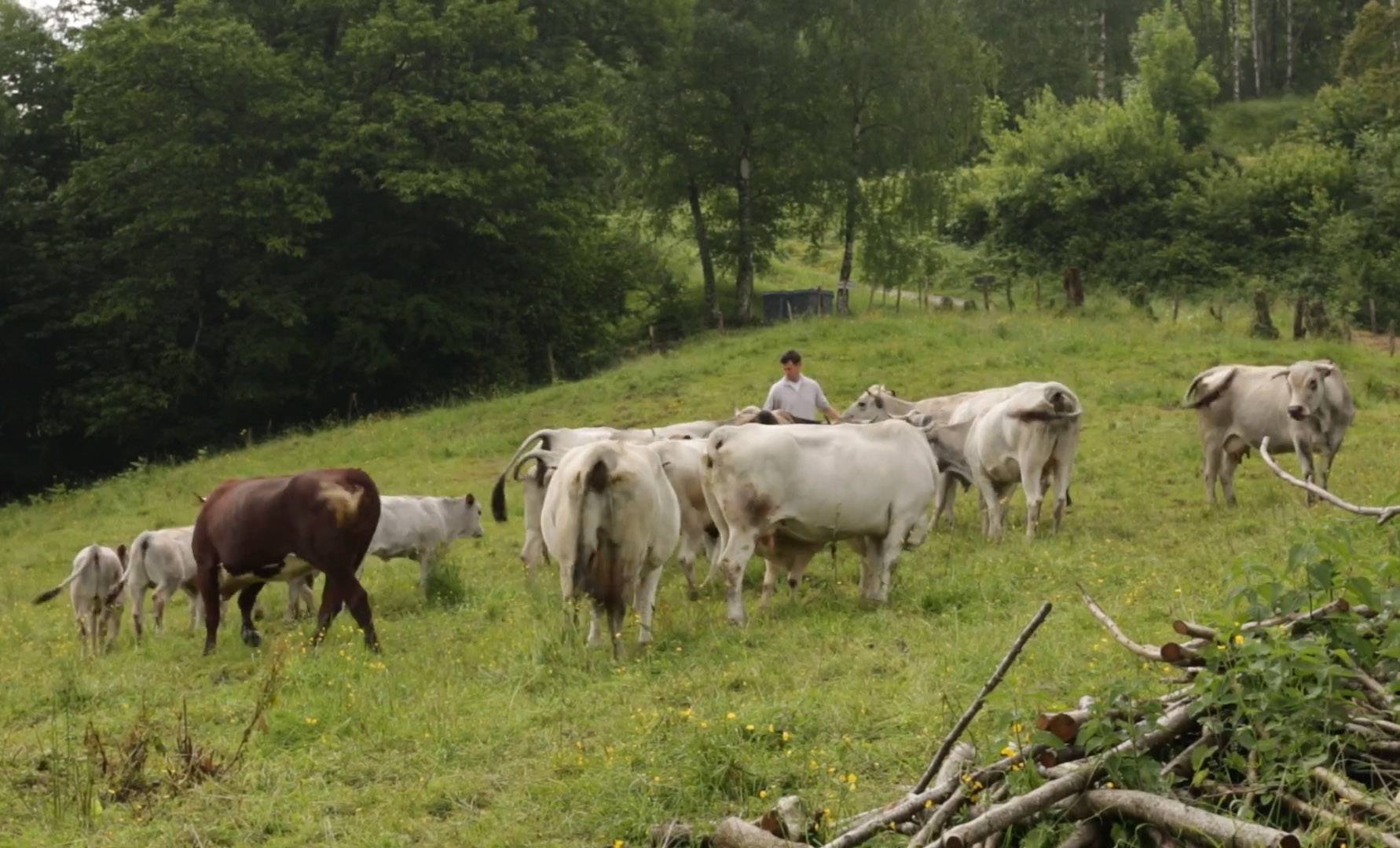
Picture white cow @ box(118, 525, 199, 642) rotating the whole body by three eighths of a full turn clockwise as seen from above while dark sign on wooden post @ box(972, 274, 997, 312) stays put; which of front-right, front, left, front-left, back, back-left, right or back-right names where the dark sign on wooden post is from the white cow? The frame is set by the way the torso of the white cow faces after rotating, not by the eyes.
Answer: back-left

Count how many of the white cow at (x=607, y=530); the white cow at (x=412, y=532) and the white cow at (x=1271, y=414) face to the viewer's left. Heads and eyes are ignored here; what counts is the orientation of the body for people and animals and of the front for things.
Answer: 0

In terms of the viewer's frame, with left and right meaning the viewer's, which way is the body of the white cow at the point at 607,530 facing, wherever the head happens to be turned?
facing away from the viewer

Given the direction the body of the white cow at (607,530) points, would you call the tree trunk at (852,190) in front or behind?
in front

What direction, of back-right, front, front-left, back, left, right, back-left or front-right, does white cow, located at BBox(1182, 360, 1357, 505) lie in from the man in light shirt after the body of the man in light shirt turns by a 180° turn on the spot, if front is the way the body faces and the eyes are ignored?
right

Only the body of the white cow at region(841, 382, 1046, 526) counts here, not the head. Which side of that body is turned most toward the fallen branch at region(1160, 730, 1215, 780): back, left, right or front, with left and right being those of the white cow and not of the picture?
left

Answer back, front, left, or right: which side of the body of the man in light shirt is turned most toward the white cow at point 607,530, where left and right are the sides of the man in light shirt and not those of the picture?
front

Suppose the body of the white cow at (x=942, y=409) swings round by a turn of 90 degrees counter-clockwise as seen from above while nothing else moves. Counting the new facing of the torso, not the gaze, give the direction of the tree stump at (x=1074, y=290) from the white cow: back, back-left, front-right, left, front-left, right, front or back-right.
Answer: back

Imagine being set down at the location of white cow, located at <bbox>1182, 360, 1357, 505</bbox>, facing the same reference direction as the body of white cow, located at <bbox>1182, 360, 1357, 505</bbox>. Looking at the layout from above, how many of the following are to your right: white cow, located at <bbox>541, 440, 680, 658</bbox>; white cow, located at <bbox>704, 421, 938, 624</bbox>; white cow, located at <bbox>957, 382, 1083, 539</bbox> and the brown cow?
4

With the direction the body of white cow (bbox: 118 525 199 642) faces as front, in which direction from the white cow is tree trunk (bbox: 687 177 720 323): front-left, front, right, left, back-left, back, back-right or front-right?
front

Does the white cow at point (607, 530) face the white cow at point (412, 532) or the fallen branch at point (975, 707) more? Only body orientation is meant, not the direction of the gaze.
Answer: the white cow

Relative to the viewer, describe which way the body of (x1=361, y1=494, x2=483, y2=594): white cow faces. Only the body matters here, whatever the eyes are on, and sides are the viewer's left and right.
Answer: facing to the right of the viewer

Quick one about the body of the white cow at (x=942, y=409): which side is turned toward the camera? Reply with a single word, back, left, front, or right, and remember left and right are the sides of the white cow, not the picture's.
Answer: left

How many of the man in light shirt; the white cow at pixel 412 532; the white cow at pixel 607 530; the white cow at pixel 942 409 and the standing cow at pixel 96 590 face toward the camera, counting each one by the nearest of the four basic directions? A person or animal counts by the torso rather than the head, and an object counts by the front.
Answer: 1

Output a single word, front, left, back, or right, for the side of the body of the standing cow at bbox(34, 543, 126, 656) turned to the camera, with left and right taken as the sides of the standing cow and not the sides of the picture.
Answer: back

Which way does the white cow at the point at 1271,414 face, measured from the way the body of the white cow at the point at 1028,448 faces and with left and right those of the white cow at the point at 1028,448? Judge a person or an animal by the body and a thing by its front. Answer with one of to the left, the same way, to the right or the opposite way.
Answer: the opposite way

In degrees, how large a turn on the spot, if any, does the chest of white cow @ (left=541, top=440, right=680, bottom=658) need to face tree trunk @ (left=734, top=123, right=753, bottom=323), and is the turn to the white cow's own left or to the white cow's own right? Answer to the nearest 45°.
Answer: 0° — it already faces it

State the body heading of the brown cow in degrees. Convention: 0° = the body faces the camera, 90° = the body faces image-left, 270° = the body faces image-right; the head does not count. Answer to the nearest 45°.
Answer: approximately 90°
